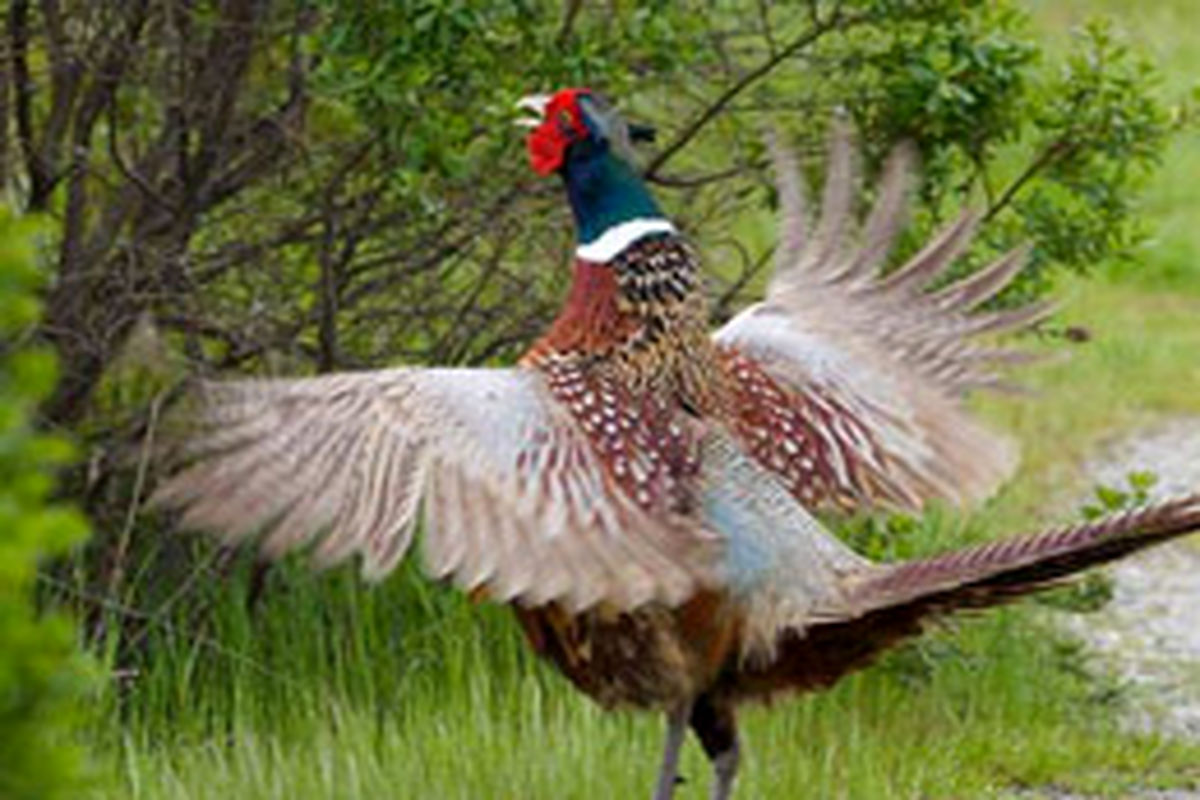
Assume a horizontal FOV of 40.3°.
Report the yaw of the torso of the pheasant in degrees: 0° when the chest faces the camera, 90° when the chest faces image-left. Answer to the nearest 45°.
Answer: approximately 135°

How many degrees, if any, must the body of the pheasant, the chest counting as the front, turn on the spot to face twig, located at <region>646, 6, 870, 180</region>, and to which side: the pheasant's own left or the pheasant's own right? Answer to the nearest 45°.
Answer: approximately 45° to the pheasant's own right
